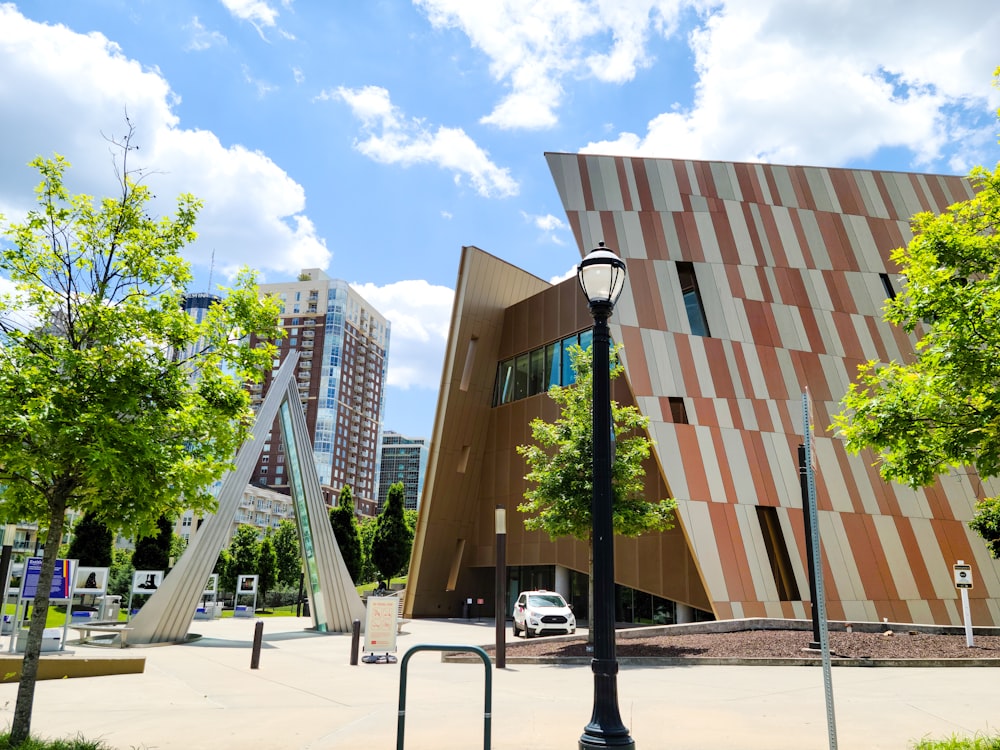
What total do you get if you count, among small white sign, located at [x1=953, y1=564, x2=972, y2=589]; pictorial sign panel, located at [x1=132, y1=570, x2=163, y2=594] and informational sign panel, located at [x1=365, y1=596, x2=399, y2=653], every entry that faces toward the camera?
3

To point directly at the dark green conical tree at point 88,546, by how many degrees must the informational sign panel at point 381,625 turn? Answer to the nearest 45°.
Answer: approximately 135° to its right

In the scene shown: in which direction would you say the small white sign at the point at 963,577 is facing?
toward the camera

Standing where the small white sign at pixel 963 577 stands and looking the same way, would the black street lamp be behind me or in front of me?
in front

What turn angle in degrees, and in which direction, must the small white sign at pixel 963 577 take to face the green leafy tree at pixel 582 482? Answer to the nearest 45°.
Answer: approximately 45° to its right

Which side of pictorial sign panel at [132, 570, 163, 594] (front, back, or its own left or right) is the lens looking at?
front

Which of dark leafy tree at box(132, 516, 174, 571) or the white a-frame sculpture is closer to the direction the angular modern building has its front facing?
the white a-frame sculpture

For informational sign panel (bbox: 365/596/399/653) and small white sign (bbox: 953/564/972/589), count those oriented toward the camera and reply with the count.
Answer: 2

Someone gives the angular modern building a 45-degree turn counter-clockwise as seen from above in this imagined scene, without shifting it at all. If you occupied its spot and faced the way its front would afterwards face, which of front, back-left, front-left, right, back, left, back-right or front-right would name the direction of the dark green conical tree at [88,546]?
right

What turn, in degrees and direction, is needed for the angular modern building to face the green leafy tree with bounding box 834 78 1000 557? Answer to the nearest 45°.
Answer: approximately 45° to its left

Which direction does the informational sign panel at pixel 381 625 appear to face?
toward the camera

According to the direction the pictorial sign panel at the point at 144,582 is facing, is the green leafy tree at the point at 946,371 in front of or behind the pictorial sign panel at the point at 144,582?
in front

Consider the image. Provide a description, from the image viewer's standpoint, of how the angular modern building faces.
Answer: facing the viewer and to the left of the viewer
